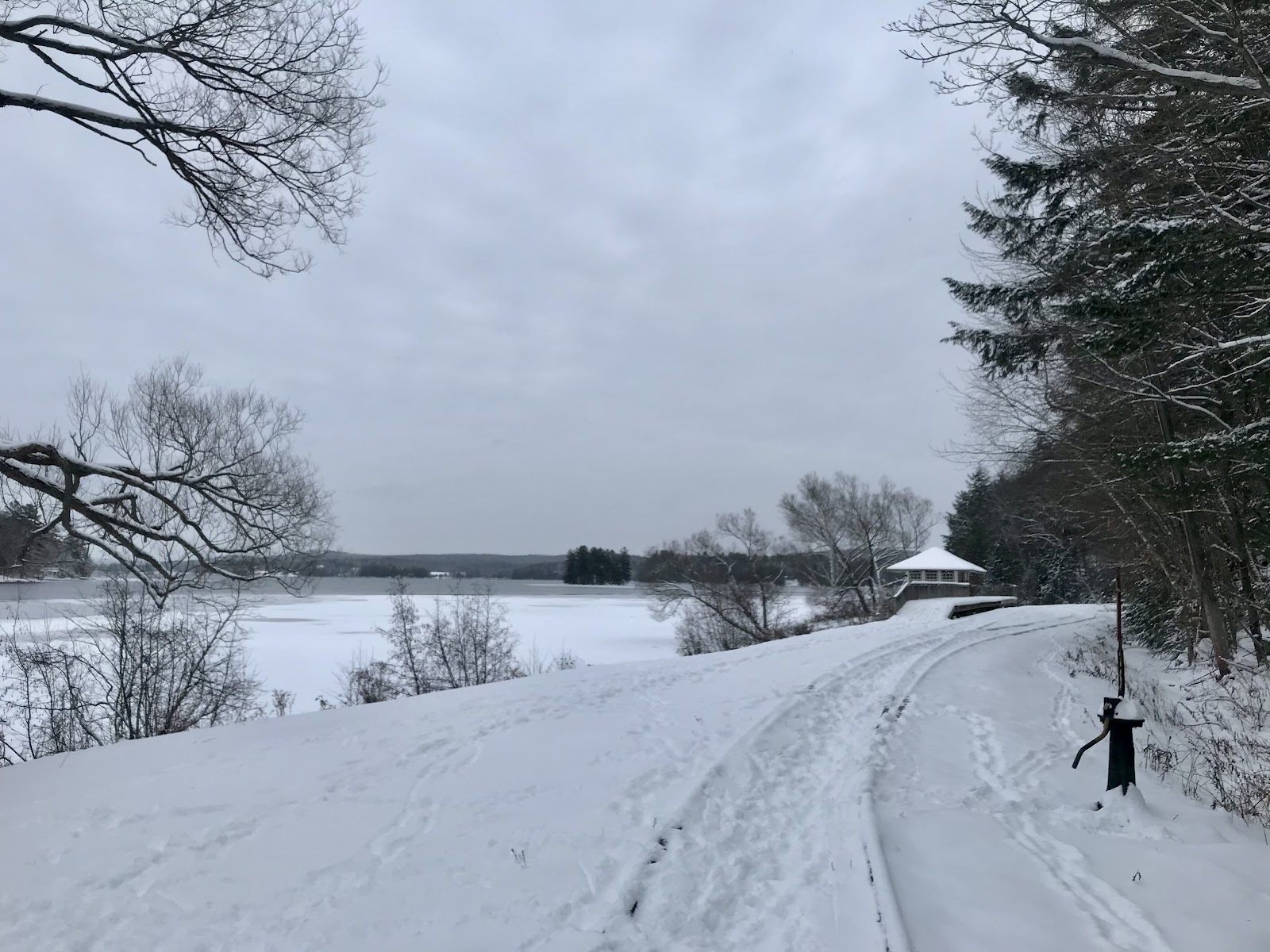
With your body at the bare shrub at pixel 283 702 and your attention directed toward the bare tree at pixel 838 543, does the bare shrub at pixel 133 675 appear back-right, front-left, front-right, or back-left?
back-left
